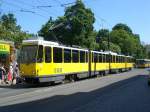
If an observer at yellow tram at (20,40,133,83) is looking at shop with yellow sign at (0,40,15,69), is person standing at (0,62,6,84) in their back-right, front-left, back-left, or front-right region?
front-left

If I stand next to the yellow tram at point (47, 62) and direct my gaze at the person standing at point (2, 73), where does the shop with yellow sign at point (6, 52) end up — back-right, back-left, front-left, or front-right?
front-right

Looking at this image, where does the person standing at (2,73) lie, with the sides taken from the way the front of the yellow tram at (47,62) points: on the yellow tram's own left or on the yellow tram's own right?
on the yellow tram's own right
